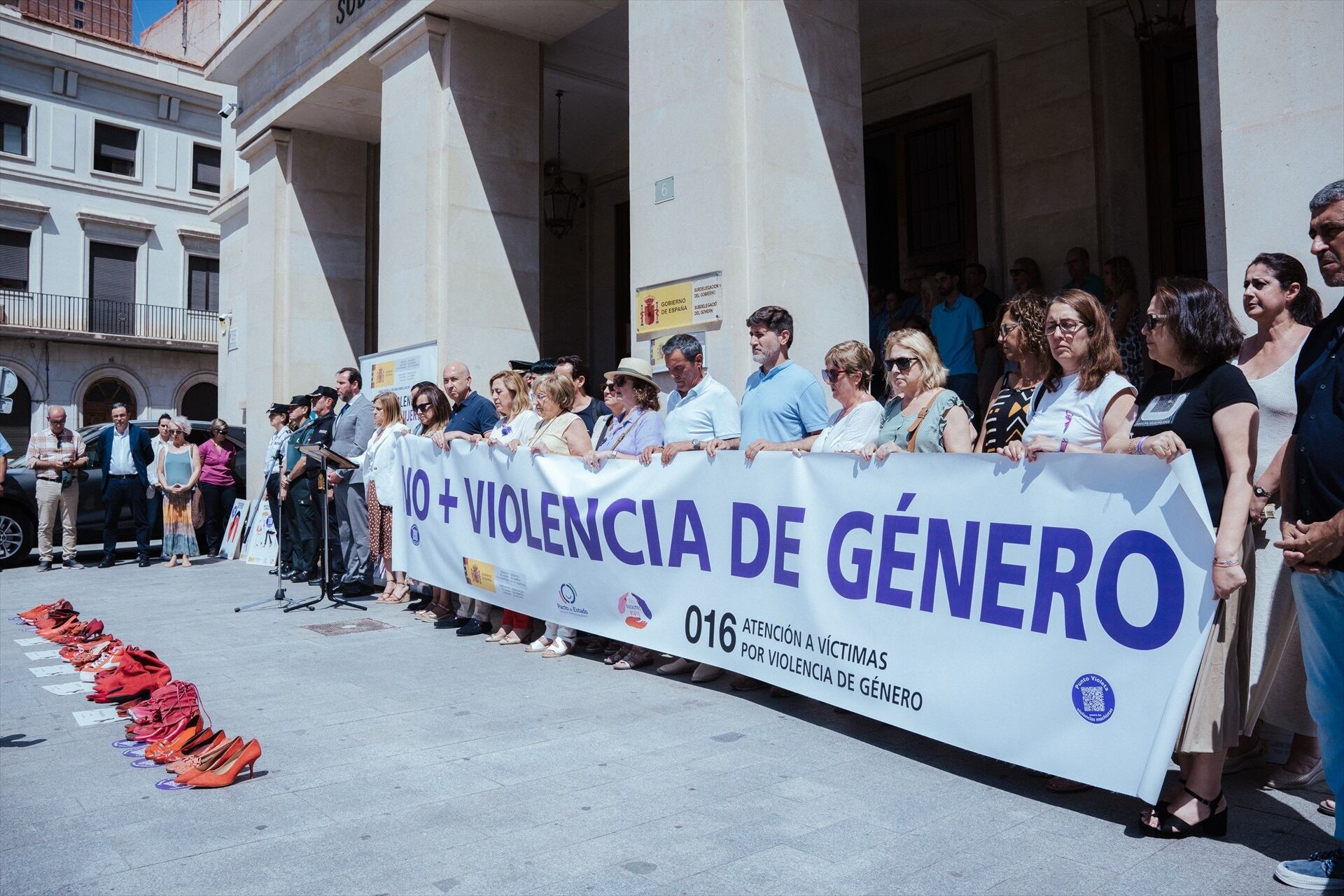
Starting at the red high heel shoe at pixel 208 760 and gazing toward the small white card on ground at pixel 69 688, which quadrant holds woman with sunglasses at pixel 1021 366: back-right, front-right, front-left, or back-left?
back-right

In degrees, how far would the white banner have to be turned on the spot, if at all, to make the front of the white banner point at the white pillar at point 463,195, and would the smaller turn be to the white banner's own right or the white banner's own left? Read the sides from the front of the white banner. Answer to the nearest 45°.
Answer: approximately 90° to the white banner's own right

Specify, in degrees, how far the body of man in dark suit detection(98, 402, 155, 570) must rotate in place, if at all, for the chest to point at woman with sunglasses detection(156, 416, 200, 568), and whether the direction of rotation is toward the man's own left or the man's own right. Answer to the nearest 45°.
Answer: approximately 90° to the man's own left

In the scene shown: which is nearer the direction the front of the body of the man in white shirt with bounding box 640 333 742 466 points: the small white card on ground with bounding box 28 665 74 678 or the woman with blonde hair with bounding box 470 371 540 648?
the small white card on ground

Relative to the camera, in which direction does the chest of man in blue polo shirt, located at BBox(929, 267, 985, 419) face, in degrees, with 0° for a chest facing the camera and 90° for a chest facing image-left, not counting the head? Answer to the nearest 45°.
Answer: approximately 45°

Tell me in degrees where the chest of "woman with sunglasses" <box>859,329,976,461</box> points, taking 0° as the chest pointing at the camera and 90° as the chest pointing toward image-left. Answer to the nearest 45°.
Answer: approximately 45°

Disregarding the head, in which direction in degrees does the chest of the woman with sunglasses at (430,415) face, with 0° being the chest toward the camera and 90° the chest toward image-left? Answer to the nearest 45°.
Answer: approximately 45°

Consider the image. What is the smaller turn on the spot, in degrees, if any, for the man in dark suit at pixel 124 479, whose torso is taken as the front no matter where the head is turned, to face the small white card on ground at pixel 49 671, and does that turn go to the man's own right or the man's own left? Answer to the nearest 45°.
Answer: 0° — they already face it
